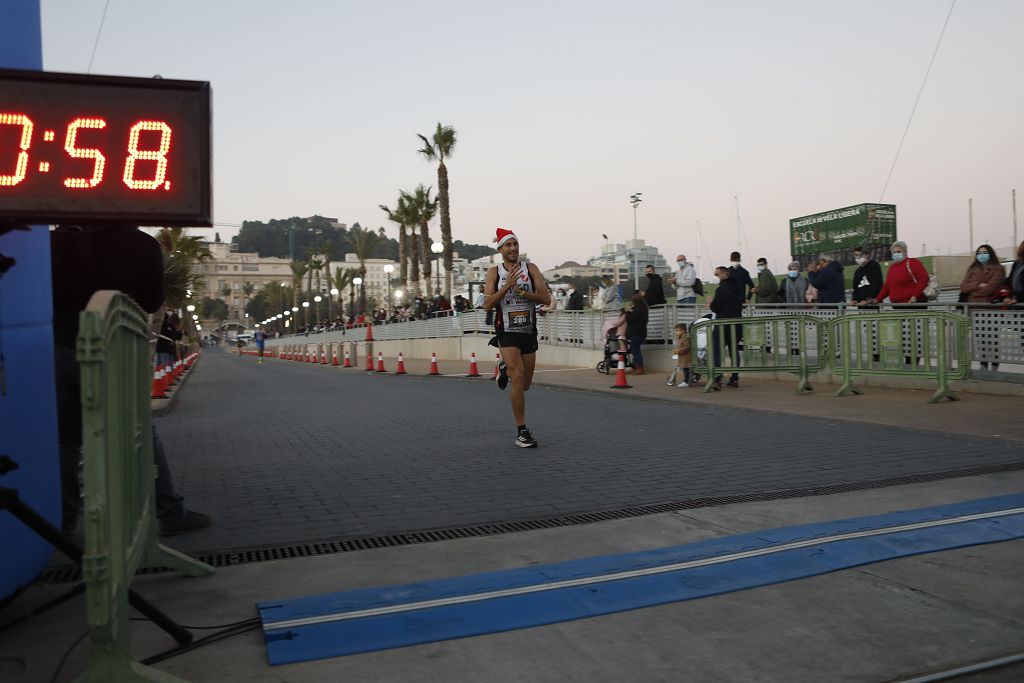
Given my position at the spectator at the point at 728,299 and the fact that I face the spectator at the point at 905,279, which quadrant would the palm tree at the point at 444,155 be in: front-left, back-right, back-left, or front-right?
back-left

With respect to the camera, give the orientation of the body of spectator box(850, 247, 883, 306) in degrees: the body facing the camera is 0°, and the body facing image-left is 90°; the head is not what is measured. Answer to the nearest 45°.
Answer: approximately 45°

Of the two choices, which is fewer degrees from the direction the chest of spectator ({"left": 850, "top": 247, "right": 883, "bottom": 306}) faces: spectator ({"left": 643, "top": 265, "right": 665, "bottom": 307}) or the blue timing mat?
the blue timing mat

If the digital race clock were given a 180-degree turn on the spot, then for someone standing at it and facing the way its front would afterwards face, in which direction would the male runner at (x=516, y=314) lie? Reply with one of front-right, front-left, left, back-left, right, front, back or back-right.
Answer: front-right

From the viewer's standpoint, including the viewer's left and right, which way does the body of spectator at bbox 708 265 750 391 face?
facing to the left of the viewer

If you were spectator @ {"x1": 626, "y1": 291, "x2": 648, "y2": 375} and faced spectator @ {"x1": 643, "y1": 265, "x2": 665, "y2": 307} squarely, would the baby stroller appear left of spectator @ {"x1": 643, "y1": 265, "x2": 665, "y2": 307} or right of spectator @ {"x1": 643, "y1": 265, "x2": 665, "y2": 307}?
left

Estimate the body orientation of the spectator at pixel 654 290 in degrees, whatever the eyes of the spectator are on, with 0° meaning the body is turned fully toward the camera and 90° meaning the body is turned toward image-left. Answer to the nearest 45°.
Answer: approximately 45°

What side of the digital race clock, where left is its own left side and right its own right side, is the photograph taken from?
front

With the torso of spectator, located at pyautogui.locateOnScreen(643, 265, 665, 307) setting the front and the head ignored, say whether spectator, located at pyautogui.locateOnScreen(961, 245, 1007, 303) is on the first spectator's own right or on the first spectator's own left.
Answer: on the first spectator's own left

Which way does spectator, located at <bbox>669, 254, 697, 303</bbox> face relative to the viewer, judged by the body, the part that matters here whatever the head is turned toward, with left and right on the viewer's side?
facing the viewer and to the left of the viewer

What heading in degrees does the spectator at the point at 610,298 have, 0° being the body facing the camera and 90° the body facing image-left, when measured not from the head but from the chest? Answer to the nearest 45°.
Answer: approximately 45°

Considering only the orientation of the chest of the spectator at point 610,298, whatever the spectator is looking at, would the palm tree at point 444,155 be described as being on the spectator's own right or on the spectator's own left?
on the spectator's own right

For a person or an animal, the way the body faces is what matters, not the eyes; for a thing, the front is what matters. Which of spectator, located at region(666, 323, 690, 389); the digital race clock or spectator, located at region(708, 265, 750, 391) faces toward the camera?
the digital race clock

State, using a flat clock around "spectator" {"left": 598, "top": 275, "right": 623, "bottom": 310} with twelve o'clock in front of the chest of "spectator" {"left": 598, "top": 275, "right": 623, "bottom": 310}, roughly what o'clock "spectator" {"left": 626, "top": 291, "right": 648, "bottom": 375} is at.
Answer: "spectator" {"left": 626, "top": 291, "right": 648, "bottom": 375} is roughly at 10 o'clock from "spectator" {"left": 598, "top": 275, "right": 623, "bottom": 310}.

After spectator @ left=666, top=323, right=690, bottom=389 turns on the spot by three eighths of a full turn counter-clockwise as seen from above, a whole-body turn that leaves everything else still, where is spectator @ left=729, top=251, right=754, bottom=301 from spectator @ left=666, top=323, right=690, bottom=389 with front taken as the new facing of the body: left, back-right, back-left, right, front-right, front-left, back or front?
left
